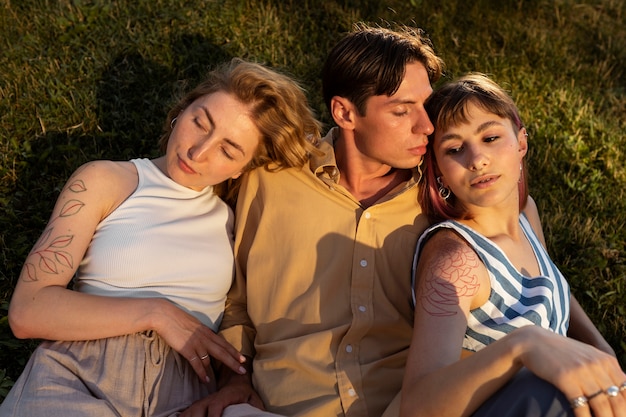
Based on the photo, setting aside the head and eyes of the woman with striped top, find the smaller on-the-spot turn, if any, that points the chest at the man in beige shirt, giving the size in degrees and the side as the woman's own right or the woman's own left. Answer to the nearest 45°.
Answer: approximately 135° to the woman's own right

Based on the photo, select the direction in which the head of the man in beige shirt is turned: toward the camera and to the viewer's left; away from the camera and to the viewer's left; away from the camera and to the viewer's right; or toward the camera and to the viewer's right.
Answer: toward the camera and to the viewer's right

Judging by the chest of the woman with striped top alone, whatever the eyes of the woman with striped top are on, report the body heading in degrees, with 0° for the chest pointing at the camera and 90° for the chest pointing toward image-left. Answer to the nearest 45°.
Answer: approximately 315°
